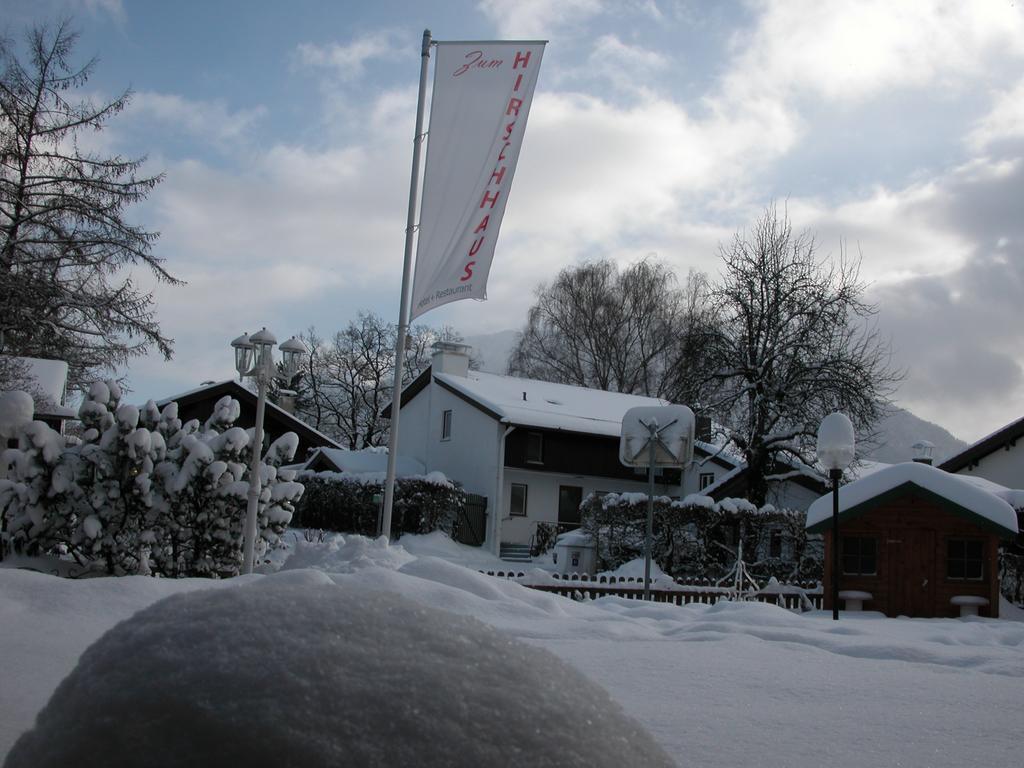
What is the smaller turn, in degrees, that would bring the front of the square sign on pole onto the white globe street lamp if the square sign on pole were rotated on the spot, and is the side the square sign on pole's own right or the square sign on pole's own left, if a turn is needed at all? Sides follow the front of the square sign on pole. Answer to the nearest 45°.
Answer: approximately 90° to the square sign on pole's own right

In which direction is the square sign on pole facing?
away from the camera

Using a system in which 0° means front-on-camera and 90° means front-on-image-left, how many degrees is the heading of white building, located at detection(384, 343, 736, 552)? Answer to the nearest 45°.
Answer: approximately 315°

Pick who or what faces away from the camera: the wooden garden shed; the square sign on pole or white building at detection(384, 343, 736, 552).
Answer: the square sign on pole

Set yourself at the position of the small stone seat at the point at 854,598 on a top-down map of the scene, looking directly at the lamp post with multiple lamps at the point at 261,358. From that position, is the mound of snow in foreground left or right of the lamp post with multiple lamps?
left

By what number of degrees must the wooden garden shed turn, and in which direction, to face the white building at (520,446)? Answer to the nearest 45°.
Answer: approximately 135° to its right

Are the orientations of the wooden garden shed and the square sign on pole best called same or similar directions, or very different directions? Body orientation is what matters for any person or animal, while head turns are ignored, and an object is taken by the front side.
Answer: very different directions

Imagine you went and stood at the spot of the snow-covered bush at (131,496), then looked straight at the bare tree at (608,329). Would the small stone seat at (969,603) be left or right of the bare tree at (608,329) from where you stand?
right

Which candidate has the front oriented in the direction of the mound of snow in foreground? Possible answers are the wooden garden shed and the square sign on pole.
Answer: the wooden garden shed

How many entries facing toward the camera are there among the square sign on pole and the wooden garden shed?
1

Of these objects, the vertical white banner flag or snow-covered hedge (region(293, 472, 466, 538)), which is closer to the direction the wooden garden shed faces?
the vertical white banner flag

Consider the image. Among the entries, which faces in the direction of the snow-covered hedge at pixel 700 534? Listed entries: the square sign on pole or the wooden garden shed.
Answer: the square sign on pole

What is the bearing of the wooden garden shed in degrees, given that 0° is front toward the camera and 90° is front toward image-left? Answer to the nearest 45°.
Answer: approximately 0°

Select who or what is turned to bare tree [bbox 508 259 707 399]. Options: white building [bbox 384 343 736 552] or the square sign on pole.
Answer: the square sign on pole
